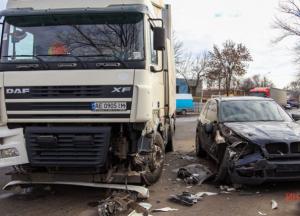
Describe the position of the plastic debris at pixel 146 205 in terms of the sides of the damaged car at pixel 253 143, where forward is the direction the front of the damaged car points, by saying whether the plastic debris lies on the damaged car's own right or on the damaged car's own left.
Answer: on the damaged car's own right

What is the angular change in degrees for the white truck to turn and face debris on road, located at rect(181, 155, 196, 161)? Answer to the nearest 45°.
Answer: approximately 135° to its left

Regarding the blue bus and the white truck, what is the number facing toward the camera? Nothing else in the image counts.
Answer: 1

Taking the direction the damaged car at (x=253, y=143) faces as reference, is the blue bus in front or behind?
behind

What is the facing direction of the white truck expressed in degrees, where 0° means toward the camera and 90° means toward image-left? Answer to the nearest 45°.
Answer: approximately 0°
